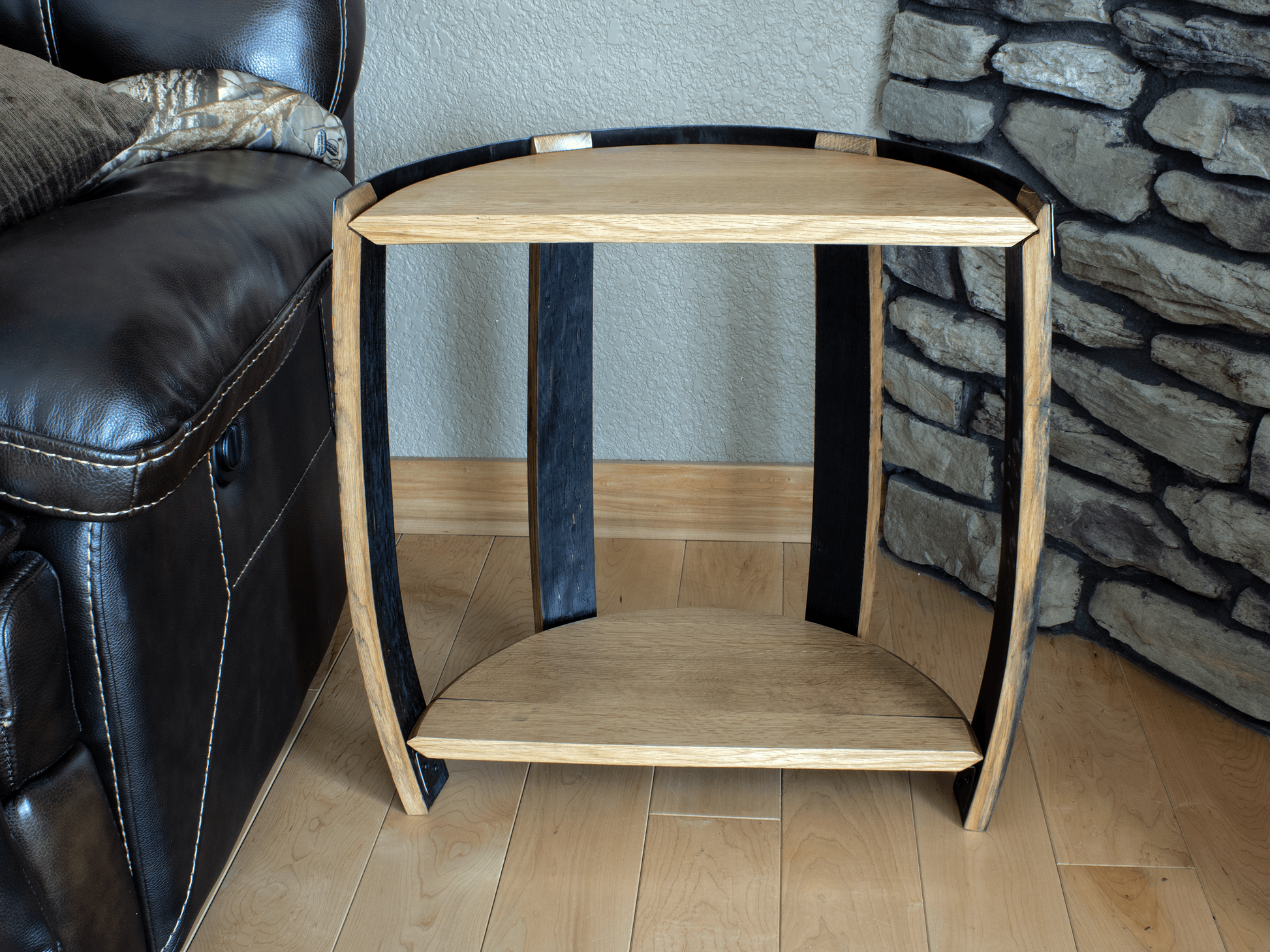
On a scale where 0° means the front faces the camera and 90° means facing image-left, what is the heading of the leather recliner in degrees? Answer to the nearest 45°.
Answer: approximately 45°
